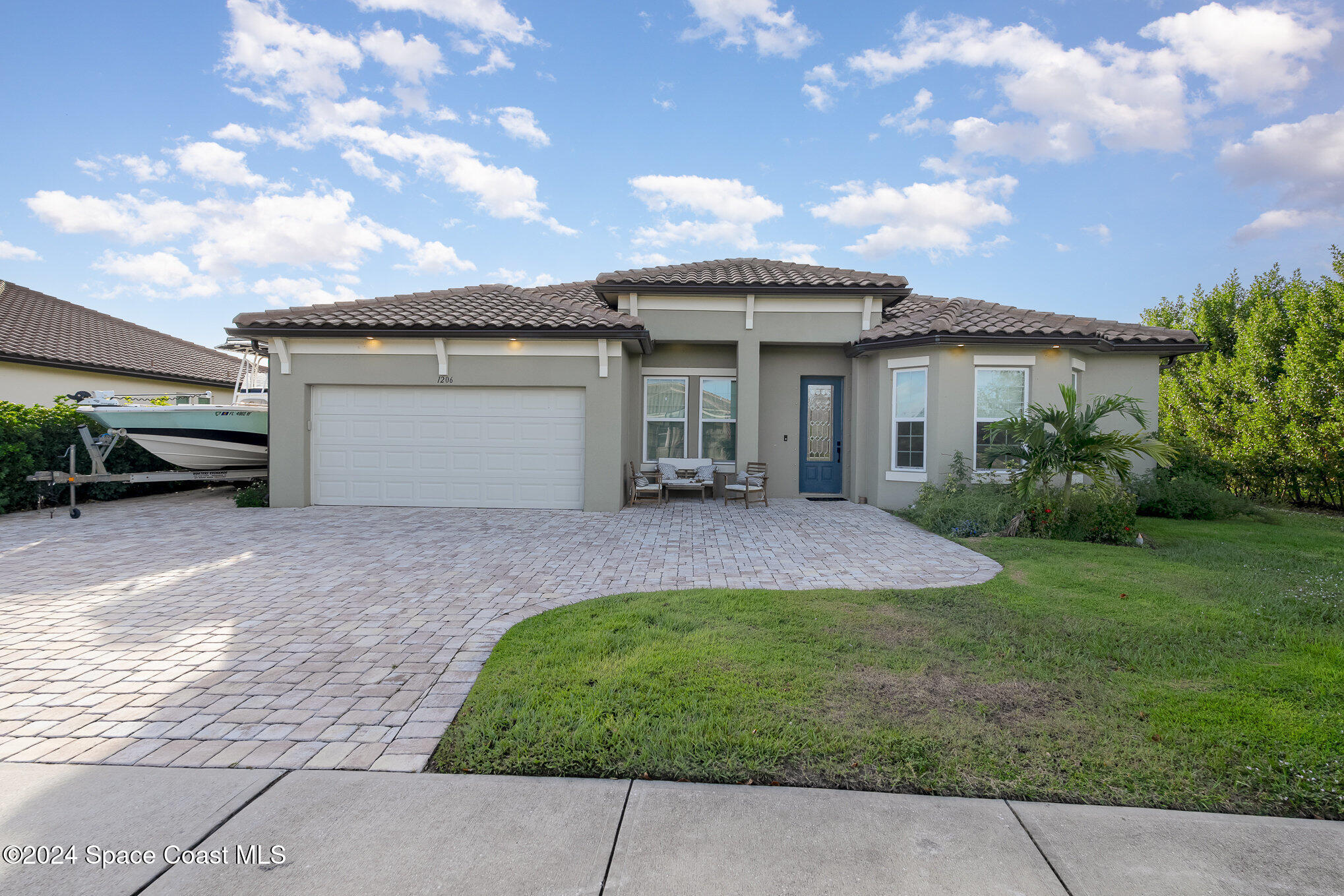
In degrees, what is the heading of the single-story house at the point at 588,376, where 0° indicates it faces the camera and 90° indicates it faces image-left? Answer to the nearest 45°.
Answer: approximately 0°

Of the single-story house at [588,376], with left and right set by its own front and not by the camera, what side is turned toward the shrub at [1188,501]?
left

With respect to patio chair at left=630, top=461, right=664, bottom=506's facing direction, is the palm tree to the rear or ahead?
ahead

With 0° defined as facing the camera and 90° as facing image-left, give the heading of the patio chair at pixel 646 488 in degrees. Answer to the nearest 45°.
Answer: approximately 270°

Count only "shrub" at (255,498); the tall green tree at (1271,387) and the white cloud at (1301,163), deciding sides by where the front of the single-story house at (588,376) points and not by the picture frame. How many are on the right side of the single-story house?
1

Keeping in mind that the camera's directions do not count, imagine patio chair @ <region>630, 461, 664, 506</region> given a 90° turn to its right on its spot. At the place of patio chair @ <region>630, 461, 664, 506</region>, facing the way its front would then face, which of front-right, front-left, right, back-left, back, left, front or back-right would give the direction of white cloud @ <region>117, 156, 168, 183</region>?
right

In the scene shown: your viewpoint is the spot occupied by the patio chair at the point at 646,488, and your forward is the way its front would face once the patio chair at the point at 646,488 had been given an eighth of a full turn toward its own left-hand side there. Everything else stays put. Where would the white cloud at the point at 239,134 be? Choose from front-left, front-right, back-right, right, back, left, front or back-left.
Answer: back-left

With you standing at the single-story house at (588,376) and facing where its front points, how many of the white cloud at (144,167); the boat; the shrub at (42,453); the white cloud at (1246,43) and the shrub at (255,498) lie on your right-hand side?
4
